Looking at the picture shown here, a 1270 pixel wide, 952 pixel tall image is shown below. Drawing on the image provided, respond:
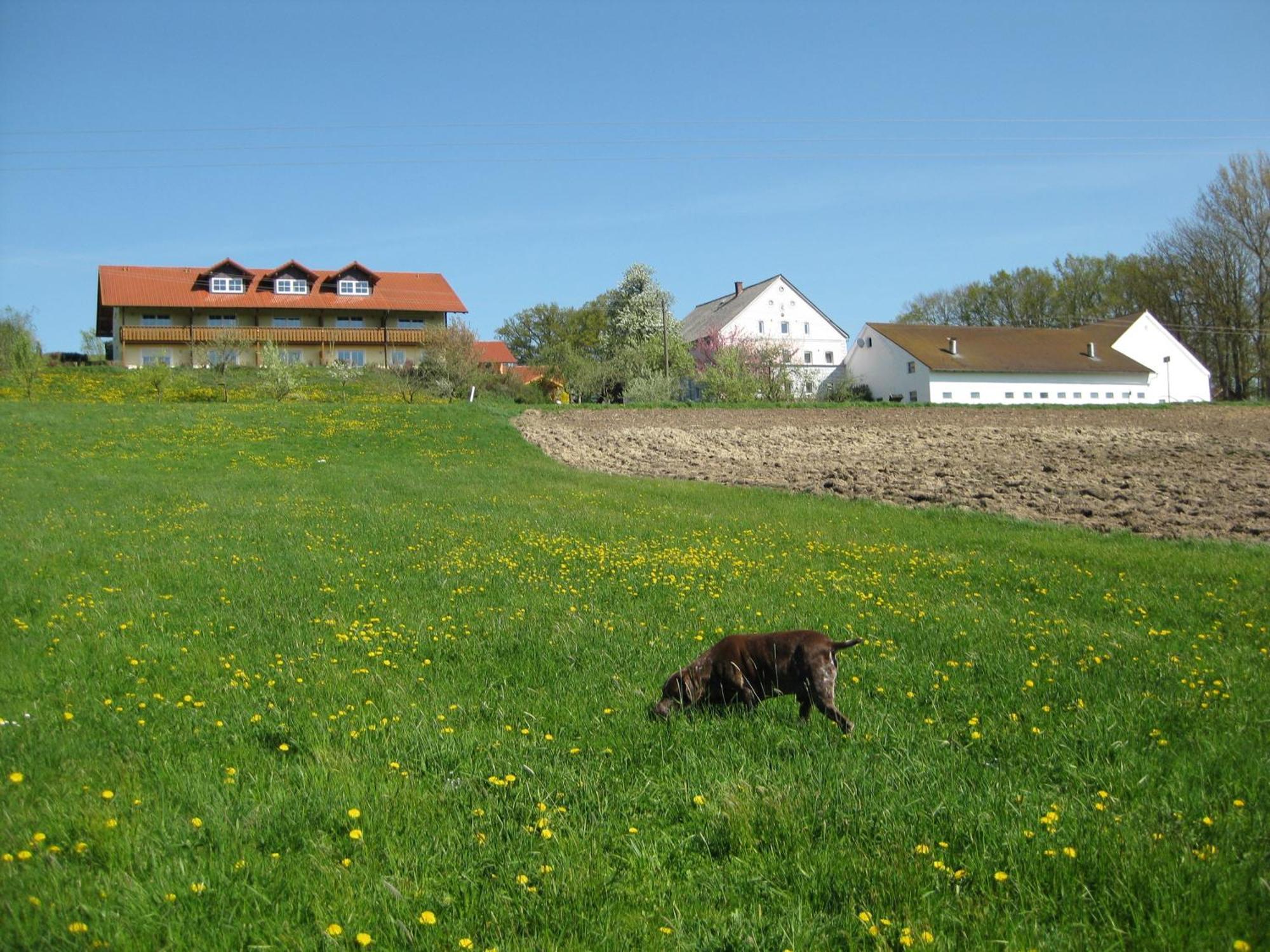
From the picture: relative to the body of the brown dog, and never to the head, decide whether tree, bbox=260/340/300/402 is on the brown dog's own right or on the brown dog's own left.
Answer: on the brown dog's own right

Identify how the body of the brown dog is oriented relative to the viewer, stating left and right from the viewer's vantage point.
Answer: facing to the left of the viewer

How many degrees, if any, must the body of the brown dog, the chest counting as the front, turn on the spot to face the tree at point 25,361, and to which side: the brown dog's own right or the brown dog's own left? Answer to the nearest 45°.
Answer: approximately 45° to the brown dog's own right

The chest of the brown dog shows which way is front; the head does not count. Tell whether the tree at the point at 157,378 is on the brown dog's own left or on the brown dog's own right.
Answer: on the brown dog's own right
